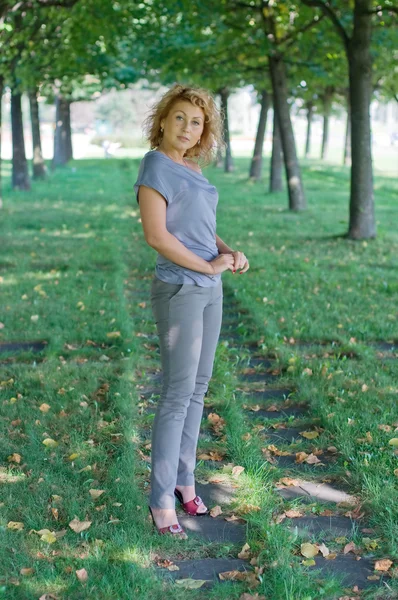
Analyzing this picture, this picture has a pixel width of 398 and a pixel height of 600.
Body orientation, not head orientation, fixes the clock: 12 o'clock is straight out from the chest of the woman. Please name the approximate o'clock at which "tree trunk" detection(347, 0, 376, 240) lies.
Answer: The tree trunk is roughly at 8 o'clock from the woman.

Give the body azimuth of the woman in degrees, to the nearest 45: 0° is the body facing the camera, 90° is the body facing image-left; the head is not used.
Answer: approximately 315°

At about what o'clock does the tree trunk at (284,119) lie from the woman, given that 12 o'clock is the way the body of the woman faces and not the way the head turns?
The tree trunk is roughly at 8 o'clock from the woman.

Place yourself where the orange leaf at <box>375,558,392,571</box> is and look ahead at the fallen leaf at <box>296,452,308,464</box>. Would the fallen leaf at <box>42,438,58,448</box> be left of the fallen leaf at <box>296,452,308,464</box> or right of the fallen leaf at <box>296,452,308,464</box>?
left

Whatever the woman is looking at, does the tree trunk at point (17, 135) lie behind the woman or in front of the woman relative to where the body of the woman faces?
behind
